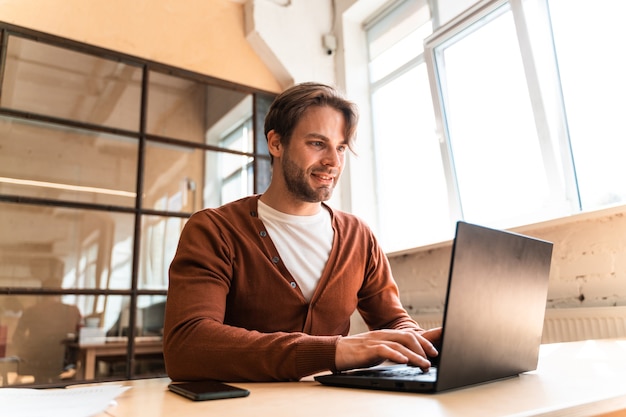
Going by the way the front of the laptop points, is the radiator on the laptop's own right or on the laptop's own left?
on the laptop's own right

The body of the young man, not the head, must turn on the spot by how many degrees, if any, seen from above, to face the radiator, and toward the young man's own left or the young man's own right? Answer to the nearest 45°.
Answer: approximately 45° to the young man's own left

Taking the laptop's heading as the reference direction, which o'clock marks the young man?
The young man is roughly at 12 o'clock from the laptop.

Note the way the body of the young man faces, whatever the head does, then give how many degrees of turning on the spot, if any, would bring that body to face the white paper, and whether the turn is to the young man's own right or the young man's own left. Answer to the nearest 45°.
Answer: approximately 90° to the young man's own right

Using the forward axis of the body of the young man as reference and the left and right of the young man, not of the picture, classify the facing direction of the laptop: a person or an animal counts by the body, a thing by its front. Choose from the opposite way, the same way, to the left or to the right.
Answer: the opposite way

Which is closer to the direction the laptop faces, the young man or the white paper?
the young man

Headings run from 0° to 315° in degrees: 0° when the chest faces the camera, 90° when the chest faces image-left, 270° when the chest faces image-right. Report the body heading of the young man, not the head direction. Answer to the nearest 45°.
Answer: approximately 315°

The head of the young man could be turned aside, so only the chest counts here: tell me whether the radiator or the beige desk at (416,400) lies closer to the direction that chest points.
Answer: the beige desk

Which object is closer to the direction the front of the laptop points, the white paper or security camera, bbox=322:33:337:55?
the security camera

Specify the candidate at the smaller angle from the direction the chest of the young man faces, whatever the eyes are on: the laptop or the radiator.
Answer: the laptop

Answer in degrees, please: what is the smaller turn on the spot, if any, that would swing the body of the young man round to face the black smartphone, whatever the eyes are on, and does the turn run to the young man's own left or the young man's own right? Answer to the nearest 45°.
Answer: approximately 45° to the young man's own right

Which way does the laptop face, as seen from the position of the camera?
facing away from the viewer and to the left of the viewer
